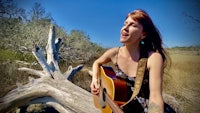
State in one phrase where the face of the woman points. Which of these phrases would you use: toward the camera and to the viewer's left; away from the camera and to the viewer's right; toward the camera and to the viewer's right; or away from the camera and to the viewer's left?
toward the camera and to the viewer's left

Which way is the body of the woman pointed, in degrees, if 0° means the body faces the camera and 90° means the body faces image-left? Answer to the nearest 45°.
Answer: approximately 45°
